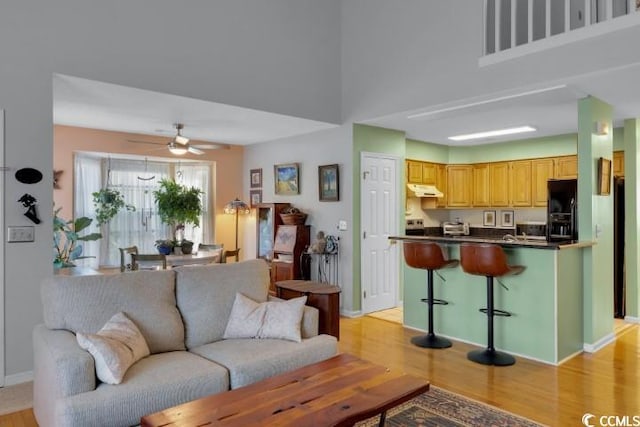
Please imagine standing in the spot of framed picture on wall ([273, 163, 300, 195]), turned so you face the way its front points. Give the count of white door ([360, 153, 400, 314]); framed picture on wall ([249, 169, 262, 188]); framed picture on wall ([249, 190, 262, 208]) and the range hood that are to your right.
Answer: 2

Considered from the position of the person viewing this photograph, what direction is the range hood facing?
facing the viewer and to the right of the viewer

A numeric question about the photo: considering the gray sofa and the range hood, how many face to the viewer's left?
0

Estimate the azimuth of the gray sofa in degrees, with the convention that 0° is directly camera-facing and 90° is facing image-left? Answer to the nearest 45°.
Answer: approximately 315°

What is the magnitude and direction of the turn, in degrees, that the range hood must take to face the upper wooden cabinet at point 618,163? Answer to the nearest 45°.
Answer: approximately 45° to its left

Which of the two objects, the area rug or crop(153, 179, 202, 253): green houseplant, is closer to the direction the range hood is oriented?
the area rug

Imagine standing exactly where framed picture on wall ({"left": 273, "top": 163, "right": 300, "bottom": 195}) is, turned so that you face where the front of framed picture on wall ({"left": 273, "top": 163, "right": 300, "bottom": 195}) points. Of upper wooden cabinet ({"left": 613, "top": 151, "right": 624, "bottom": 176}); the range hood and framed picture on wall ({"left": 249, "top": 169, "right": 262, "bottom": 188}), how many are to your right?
1

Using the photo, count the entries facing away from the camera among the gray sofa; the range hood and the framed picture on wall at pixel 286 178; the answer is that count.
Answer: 0

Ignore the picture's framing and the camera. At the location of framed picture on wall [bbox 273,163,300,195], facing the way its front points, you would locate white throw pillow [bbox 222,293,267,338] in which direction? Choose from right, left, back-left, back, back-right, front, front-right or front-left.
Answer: front-left

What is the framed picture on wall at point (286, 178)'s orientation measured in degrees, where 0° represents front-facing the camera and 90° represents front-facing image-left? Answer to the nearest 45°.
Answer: approximately 45°

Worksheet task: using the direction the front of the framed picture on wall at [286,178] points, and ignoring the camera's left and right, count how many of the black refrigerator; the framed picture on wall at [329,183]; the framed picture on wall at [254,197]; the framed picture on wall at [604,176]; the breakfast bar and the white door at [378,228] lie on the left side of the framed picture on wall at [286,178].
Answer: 5

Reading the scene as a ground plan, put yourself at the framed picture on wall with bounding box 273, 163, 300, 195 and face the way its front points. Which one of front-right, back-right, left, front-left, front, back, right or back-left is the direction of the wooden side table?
front-left

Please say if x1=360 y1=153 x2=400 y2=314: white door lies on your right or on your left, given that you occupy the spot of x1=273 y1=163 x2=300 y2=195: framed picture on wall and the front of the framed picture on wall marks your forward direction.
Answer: on your left

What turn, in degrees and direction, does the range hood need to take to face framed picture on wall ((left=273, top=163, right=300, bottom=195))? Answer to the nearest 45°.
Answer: approximately 90° to its right
